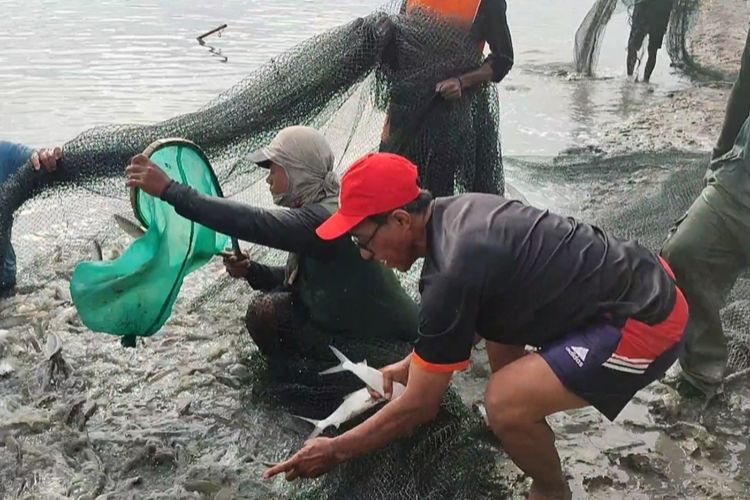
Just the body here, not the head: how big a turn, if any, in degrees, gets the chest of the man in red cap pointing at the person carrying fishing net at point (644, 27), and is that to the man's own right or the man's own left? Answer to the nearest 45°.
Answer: approximately 90° to the man's own right

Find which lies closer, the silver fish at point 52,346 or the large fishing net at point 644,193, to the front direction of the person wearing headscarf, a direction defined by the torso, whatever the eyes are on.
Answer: the silver fish

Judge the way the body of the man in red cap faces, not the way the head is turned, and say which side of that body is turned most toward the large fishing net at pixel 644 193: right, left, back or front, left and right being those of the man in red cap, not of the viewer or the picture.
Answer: right

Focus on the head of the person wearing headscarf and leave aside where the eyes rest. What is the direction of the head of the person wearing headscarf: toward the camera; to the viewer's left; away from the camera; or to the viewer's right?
to the viewer's left

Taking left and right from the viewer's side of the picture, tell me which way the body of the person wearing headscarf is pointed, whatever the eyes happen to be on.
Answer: facing to the left of the viewer

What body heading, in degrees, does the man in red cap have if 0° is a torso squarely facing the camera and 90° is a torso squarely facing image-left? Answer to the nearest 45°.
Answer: approximately 90°

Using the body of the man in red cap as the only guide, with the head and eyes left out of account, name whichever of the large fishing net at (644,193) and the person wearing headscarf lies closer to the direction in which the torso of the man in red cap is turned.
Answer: the person wearing headscarf

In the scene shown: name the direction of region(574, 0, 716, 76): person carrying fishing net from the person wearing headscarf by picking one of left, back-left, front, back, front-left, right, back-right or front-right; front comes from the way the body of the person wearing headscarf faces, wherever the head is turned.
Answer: back-right
